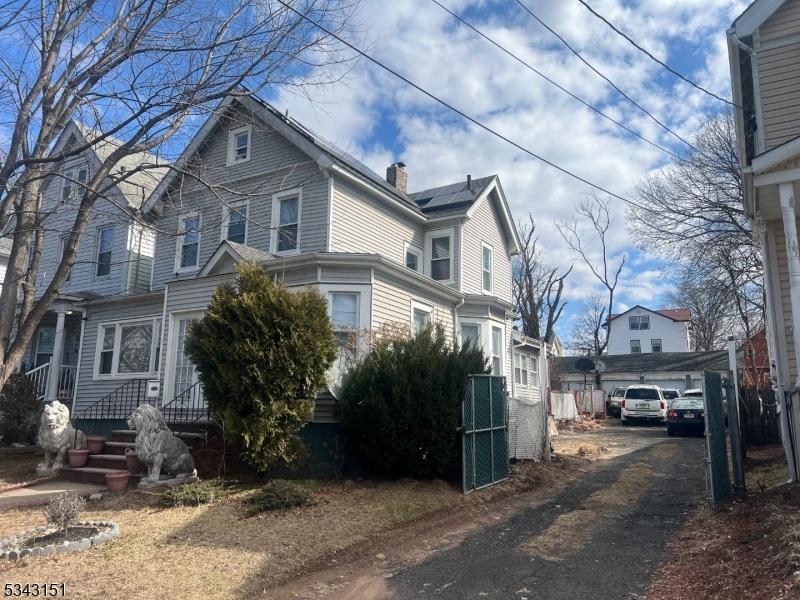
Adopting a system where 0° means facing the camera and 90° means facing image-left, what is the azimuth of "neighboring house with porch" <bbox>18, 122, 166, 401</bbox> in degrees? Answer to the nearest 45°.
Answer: approximately 45°

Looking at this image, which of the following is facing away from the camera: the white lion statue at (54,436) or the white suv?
the white suv

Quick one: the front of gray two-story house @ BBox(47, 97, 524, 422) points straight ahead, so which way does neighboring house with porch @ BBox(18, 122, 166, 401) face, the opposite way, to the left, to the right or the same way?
the same way

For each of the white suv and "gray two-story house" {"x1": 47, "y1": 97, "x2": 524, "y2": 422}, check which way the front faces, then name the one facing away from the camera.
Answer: the white suv

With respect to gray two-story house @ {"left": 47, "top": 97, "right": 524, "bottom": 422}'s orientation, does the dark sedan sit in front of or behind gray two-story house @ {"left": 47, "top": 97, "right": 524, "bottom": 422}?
behind

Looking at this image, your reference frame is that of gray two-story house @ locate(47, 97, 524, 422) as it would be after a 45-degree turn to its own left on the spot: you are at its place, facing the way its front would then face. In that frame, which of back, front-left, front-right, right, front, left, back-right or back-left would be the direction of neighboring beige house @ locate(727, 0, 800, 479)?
front-left

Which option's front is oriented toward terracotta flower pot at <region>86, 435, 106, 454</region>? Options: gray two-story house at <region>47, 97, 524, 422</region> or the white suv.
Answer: the gray two-story house

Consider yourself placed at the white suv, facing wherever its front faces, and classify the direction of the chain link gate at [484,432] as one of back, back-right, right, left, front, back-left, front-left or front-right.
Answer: back

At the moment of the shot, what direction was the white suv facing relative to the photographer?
facing away from the viewer

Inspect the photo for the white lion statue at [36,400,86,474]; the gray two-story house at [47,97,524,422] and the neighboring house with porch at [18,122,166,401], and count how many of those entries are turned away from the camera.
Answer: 0

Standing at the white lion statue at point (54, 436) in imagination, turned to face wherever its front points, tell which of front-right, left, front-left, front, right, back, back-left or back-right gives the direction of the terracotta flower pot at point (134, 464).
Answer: left

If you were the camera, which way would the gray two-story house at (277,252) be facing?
facing the viewer and to the left of the viewer

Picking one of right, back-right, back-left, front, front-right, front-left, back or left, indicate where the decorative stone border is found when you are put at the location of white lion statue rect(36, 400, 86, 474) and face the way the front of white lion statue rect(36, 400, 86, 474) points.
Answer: front-left

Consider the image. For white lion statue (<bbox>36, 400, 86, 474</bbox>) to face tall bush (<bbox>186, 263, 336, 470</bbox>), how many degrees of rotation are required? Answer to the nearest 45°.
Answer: approximately 90° to its left

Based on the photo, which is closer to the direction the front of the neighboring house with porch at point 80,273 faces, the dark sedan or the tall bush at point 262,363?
the tall bush

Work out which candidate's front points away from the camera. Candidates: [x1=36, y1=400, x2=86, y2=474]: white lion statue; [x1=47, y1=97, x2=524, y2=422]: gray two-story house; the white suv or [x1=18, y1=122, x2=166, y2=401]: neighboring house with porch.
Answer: the white suv

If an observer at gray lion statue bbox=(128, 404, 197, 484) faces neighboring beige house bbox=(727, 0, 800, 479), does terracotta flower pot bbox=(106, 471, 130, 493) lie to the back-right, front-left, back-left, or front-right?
back-right

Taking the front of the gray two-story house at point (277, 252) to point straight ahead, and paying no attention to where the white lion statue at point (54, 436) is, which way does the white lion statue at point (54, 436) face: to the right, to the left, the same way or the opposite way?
the same way
